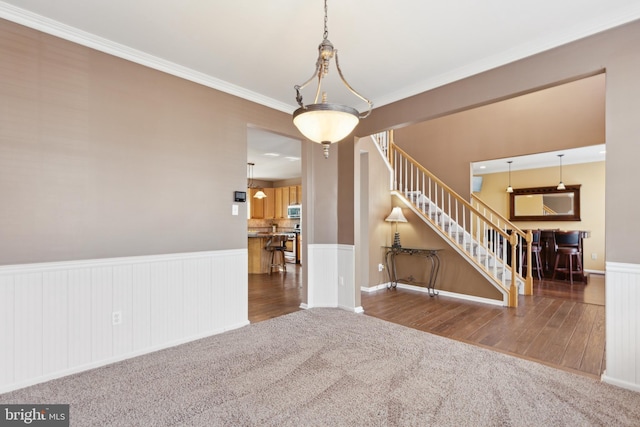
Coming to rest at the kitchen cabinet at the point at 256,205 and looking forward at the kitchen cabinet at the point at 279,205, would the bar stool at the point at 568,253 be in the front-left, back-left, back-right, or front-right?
front-right

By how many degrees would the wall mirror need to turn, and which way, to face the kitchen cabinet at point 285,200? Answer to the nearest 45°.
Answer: approximately 90° to its right

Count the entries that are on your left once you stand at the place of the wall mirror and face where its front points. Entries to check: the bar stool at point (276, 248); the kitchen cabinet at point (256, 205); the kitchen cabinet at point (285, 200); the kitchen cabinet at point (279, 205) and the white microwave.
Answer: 0

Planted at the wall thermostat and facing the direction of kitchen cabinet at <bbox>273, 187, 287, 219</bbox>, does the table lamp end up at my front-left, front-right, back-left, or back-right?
front-right

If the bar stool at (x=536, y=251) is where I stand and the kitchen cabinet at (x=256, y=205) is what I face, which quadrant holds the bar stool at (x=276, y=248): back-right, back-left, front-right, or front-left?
front-left

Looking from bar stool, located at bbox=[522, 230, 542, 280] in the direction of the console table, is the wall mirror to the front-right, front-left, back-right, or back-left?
back-right

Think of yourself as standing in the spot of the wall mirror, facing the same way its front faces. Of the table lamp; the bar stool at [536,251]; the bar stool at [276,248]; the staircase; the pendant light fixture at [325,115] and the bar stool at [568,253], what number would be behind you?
0

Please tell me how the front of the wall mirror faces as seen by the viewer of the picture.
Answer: facing the viewer

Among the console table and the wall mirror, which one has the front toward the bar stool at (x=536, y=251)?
the wall mirror

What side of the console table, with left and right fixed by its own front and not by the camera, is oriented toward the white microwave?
right

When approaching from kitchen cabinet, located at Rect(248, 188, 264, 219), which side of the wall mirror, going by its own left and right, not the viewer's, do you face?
right

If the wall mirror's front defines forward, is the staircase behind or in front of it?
in front

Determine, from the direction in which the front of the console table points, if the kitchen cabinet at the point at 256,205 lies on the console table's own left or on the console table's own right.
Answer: on the console table's own right

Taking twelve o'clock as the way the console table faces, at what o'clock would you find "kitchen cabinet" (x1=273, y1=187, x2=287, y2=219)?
The kitchen cabinet is roughly at 3 o'clock from the console table.

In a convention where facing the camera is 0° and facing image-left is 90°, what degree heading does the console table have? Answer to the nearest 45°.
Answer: approximately 45°

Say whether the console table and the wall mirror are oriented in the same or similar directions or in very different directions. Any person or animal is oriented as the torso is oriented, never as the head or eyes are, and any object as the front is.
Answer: same or similar directions

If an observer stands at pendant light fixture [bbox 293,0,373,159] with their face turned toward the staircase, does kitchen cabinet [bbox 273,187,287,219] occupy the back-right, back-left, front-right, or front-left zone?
front-left

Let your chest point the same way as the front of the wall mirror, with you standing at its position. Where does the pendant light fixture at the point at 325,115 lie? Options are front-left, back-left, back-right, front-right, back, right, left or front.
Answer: front

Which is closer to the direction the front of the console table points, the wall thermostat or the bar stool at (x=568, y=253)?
the wall thermostat

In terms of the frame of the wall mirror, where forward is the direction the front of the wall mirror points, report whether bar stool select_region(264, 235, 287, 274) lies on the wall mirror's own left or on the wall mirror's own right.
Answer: on the wall mirror's own right

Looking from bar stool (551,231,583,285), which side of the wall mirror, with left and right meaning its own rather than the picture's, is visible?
front

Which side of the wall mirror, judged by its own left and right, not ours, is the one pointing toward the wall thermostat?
front

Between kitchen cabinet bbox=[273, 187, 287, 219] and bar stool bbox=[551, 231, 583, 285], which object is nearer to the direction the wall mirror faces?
the bar stool
